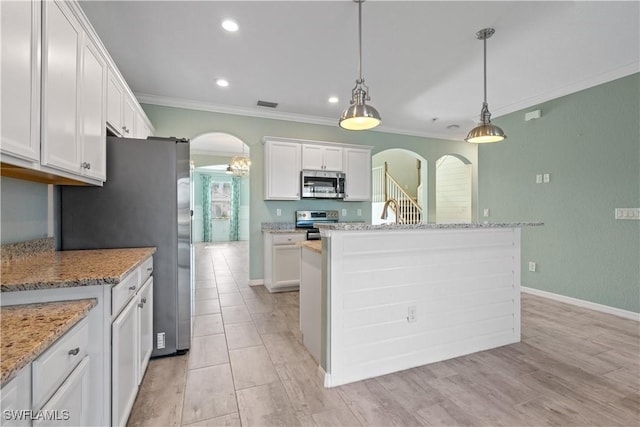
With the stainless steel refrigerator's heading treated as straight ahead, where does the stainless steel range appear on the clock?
The stainless steel range is roughly at 11 o'clock from the stainless steel refrigerator.

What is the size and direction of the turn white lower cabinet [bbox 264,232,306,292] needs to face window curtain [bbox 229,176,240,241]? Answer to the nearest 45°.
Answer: approximately 180°

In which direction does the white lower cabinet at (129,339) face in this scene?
to the viewer's right

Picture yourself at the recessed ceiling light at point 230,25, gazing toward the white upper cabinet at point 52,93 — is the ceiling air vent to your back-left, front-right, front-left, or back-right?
back-right

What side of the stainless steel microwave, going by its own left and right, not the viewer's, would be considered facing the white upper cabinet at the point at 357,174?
left

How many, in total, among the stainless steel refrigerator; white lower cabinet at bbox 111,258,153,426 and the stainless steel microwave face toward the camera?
1

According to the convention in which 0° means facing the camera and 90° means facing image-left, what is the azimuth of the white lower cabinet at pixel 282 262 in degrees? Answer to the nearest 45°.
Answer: approximately 0°

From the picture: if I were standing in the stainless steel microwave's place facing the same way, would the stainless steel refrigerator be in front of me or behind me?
in front

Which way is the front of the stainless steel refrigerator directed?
to the viewer's right

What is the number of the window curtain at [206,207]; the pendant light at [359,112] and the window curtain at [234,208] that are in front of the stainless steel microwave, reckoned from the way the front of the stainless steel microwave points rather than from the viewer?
1

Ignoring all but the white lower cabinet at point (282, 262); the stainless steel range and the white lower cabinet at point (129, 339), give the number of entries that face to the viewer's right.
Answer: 1
